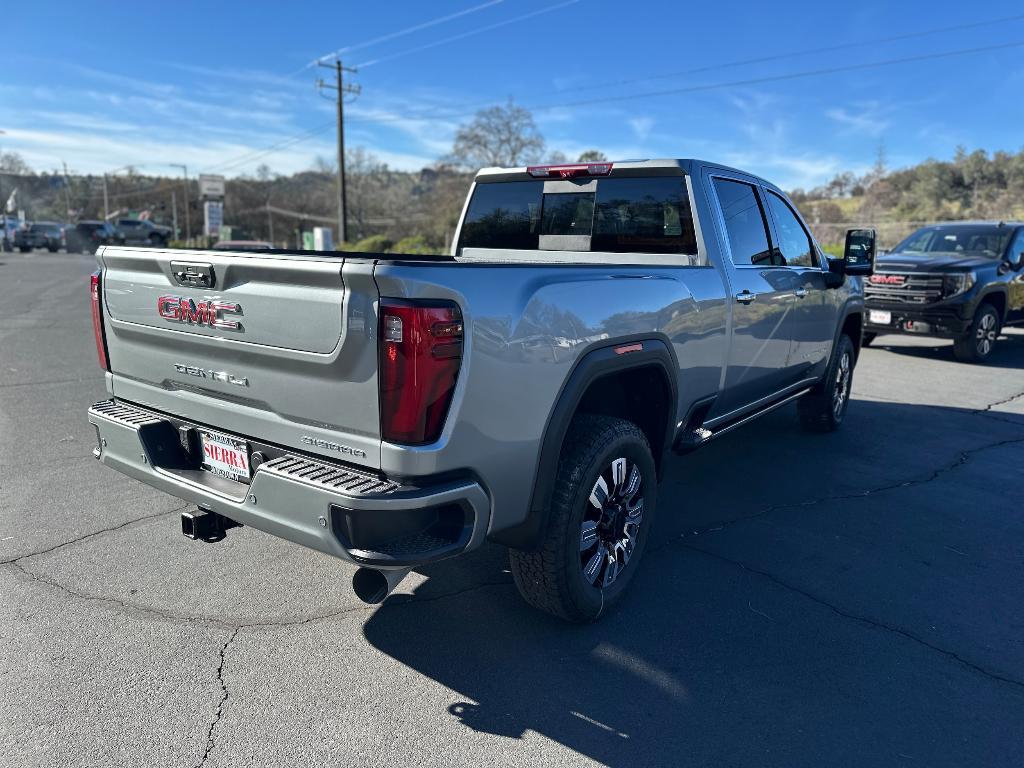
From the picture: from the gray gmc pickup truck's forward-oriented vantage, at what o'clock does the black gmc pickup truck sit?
The black gmc pickup truck is roughly at 12 o'clock from the gray gmc pickup truck.

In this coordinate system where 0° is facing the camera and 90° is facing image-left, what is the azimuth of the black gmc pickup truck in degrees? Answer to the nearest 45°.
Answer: approximately 45°

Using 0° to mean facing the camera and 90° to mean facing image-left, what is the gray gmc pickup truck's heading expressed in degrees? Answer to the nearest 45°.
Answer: approximately 225°

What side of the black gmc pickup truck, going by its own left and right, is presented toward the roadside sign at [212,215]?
right

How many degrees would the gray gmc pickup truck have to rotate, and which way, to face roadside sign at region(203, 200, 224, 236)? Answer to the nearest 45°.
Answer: approximately 45° to its left

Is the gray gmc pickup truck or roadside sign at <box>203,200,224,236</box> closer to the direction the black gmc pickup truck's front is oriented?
the gray gmc pickup truck

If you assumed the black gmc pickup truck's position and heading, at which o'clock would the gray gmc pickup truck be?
The gray gmc pickup truck is roughly at 11 o'clock from the black gmc pickup truck.

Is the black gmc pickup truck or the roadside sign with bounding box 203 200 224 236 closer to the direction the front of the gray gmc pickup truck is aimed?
the black gmc pickup truck
